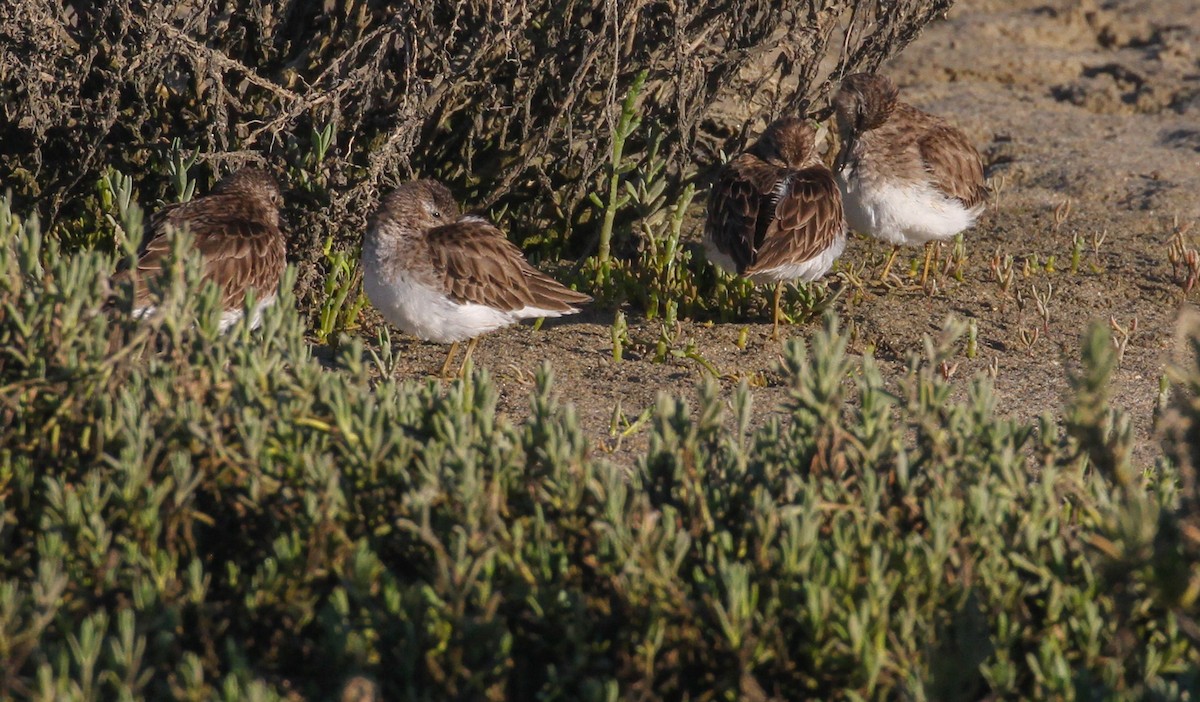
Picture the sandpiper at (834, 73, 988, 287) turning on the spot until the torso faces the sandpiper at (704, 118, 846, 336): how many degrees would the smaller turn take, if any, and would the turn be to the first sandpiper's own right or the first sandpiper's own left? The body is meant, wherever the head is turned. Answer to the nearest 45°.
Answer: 0° — it already faces it

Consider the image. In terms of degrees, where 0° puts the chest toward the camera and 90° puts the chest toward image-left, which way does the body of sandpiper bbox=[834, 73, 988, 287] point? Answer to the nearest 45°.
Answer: approximately 45°

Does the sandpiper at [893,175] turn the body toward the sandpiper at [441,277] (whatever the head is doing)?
yes

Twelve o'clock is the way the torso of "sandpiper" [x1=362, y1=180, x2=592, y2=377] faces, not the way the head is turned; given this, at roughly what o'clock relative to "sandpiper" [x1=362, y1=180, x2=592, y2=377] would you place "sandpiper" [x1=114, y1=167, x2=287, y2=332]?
"sandpiper" [x1=114, y1=167, x2=287, y2=332] is roughly at 12 o'clock from "sandpiper" [x1=362, y1=180, x2=592, y2=377].

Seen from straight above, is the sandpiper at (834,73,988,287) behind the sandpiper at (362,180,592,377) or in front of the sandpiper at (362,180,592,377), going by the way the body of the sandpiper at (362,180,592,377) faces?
behind

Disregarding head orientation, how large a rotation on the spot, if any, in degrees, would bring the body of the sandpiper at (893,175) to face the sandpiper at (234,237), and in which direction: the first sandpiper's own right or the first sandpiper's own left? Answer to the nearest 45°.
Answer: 0° — it already faces it

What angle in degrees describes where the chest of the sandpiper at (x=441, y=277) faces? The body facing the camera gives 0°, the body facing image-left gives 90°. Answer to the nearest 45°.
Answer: approximately 90°
